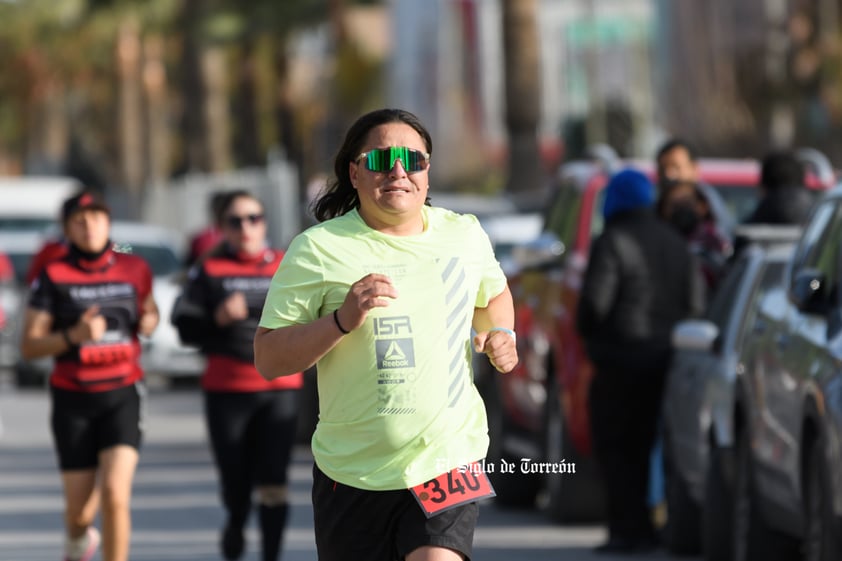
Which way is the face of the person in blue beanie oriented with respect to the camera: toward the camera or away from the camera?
away from the camera

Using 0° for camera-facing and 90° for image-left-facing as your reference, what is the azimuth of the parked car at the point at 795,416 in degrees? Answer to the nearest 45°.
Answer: approximately 180°
